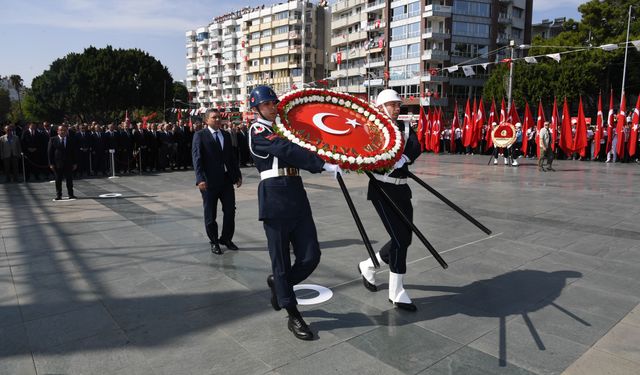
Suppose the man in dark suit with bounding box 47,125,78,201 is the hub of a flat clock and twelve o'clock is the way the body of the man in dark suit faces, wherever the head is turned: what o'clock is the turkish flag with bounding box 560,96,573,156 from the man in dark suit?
The turkish flag is roughly at 9 o'clock from the man in dark suit.

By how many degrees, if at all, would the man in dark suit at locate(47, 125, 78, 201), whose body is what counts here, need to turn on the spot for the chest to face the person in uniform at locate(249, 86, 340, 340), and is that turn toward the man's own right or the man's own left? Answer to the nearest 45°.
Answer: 0° — they already face them

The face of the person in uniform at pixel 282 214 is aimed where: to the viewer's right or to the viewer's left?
to the viewer's right

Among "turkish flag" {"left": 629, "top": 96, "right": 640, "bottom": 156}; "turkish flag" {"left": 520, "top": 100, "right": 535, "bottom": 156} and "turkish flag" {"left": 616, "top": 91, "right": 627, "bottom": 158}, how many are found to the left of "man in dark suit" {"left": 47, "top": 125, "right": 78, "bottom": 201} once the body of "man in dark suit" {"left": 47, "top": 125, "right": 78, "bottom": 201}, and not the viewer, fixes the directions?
3

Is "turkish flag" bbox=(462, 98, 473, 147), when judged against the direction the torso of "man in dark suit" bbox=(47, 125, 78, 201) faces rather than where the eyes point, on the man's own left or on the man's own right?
on the man's own left

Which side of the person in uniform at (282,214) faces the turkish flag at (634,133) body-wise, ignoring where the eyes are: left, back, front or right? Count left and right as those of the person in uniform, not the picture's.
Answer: left

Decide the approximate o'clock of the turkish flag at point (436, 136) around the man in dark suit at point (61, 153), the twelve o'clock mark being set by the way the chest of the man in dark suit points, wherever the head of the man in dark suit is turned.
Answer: The turkish flag is roughly at 8 o'clock from the man in dark suit.

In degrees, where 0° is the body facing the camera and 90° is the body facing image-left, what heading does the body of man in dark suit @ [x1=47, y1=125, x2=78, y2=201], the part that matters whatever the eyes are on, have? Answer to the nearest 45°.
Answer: approximately 0°

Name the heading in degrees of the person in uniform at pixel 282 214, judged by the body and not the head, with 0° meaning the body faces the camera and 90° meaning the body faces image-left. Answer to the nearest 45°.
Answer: approximately 315°

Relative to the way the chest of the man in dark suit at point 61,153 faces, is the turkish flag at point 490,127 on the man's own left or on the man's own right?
on the man's own left
